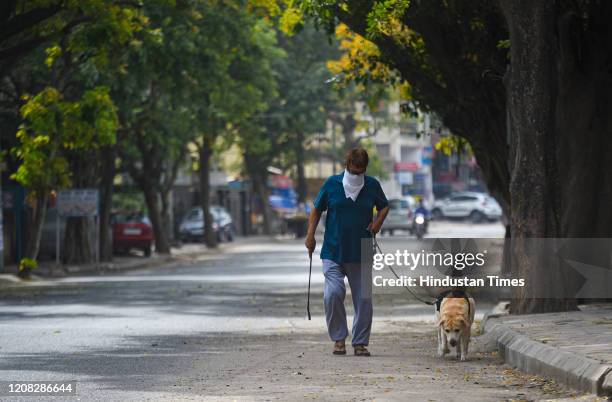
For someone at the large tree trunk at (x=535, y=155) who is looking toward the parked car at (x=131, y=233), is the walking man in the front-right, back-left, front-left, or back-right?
back-left

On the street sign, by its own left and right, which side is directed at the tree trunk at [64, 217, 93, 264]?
back

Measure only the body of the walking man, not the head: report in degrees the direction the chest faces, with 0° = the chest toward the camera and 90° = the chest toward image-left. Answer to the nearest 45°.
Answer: approximately 0°

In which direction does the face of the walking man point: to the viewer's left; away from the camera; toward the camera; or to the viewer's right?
toward the camera

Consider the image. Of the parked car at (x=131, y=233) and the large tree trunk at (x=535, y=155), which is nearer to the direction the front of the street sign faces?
the large tree trunk

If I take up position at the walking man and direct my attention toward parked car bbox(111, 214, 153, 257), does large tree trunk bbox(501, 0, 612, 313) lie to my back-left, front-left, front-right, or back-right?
front-right

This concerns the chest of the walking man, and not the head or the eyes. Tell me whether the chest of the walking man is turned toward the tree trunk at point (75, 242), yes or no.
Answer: no

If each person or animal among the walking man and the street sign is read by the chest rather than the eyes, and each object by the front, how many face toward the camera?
2

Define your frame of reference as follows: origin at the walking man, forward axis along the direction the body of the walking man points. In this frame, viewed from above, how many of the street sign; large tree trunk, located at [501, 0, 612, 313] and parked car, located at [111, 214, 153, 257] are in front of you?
0

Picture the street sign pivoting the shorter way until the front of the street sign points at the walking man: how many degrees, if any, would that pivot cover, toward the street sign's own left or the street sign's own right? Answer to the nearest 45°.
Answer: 0° — it already faces them

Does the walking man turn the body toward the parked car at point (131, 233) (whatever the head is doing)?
no

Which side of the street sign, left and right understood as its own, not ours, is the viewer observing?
front

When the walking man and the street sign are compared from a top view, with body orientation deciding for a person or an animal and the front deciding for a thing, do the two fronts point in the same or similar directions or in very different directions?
same or similar directions
